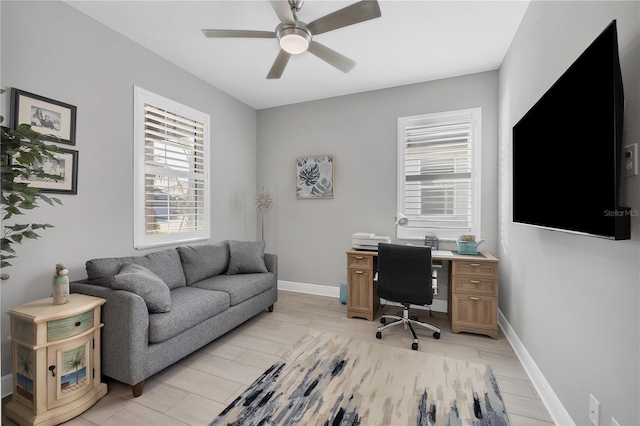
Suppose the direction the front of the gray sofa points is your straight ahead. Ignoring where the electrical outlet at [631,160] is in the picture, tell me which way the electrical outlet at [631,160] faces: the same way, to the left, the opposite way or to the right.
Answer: the opposite way

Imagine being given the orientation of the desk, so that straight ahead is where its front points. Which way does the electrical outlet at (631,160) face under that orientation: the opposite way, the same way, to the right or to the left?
to the right

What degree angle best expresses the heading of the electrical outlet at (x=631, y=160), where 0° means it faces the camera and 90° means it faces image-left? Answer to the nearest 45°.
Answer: approximately 45°

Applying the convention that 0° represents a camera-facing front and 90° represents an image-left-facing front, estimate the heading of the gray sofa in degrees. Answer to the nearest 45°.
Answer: approximately 315°

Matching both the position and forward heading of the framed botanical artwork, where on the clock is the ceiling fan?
The ceiling fan is roughly at 12 o'clock from the framed botanical artwork.

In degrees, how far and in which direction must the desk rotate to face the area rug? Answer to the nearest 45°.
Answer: approximately 45° to its right

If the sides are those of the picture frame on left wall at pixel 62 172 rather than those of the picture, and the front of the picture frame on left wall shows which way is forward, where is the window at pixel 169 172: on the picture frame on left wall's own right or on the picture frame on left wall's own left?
on the picture frame on left wall's own left

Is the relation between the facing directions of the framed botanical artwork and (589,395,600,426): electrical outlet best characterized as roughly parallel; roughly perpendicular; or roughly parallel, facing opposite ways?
roughly perpendicular

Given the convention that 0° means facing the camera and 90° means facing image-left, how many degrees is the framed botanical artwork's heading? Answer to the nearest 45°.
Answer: approximately 0°

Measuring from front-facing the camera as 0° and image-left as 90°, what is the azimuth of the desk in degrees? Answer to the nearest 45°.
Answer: approximately 0°

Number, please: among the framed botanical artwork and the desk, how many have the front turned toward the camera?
2
